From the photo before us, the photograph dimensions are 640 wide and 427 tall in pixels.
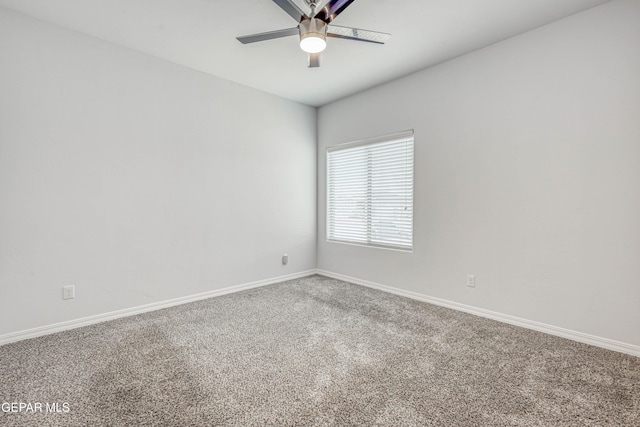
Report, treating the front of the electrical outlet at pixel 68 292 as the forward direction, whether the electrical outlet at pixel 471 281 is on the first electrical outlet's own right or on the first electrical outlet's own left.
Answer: on the first electrical outlet's own left

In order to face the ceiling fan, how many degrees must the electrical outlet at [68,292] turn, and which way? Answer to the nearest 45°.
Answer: approximately 45° to its left

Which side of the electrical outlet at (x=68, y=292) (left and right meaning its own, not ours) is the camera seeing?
front
